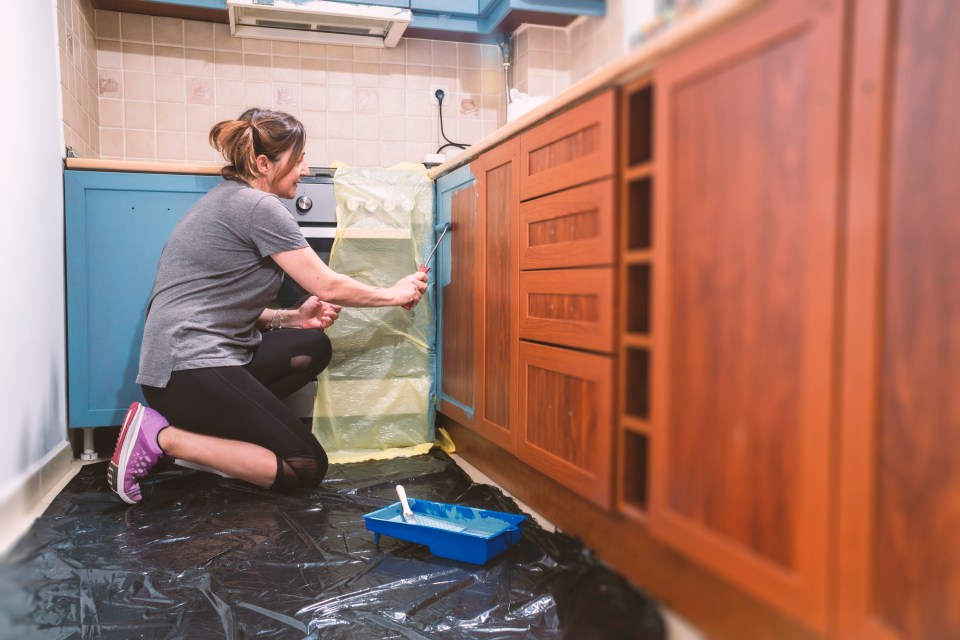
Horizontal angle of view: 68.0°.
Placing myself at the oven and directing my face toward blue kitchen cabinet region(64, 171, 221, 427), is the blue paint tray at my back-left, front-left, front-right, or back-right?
back-left

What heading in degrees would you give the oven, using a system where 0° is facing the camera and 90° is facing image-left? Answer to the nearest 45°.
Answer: approximately 0°

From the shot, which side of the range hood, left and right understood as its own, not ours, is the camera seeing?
front

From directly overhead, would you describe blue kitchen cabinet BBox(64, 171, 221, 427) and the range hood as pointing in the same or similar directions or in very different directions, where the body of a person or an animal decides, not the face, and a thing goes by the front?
same or similar directions

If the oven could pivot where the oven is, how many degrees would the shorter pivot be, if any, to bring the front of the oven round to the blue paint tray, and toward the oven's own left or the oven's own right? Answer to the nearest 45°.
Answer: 0° — it already faces it

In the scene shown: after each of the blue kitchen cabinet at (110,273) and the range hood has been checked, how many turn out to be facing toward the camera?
2

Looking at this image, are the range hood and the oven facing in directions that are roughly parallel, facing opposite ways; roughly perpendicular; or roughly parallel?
roughly parallel

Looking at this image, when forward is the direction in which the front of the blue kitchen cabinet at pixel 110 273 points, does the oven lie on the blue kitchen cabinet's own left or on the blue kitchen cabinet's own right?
on the blue kitchen cabinet's own left

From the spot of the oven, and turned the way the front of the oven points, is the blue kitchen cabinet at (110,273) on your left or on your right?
on your right

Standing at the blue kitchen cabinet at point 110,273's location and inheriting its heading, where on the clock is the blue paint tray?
The blue paint tray is roughly at 11 o'clock from the blue kitchen cabinet.
